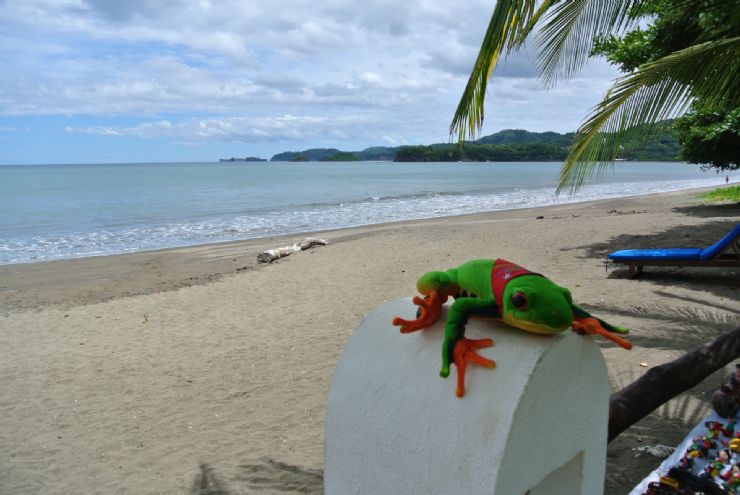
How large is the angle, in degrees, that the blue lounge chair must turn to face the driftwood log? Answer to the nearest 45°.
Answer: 0° — it already faces it

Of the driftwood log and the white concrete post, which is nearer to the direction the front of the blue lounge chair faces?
the driftwood log

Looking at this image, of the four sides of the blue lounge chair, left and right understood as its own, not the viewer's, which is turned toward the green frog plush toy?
left

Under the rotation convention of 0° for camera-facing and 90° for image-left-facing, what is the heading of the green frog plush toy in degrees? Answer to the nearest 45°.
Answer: approximately 315°

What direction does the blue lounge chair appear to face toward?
to the viewer's left

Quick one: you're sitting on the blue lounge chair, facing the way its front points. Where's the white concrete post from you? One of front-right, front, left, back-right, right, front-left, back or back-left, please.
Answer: left

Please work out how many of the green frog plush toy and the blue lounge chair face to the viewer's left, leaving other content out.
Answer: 1

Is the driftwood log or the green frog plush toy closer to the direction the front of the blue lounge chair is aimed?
the driftwood log
